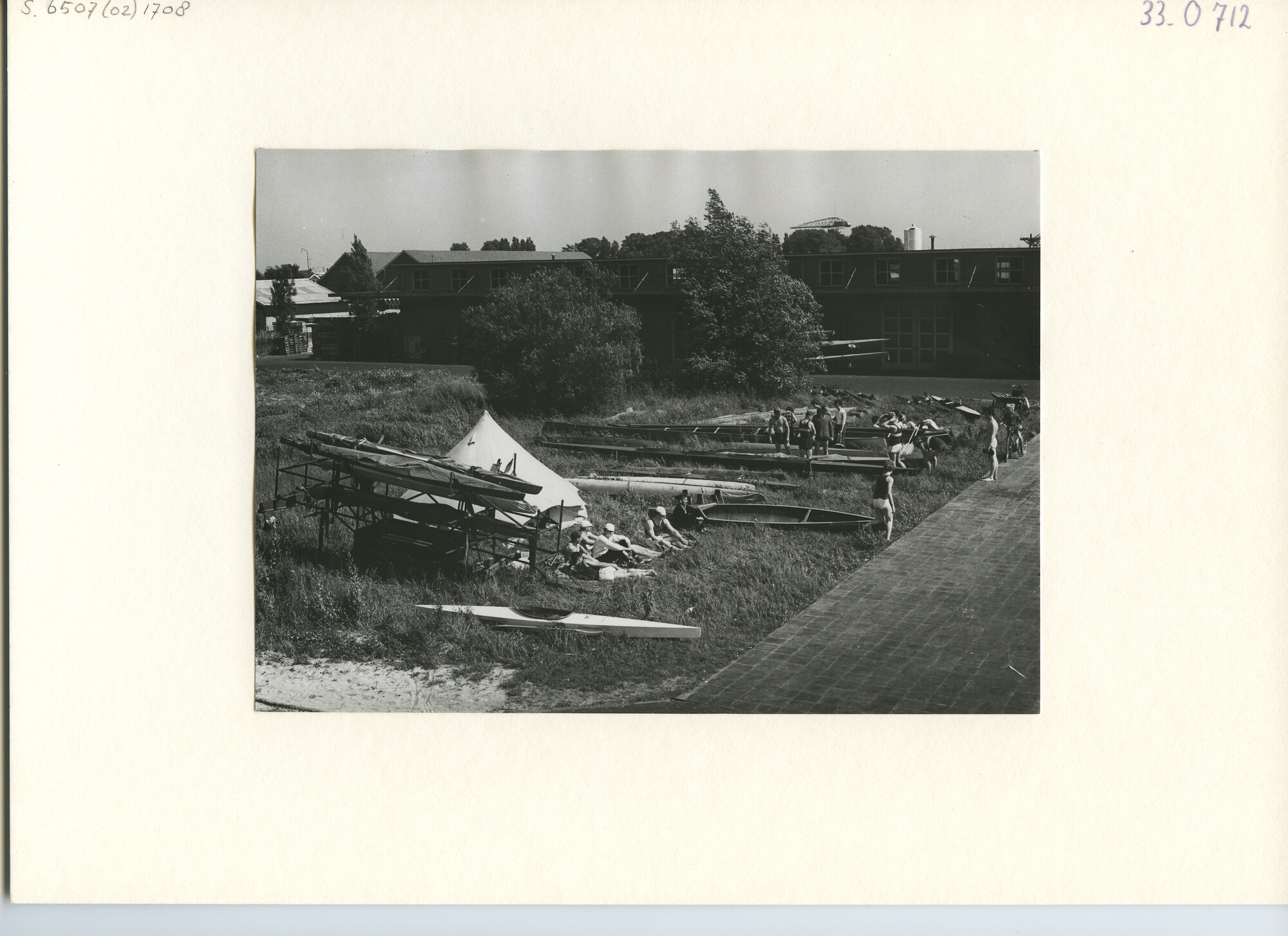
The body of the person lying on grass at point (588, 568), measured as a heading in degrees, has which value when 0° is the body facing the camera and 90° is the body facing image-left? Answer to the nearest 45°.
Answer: approximately 270°
